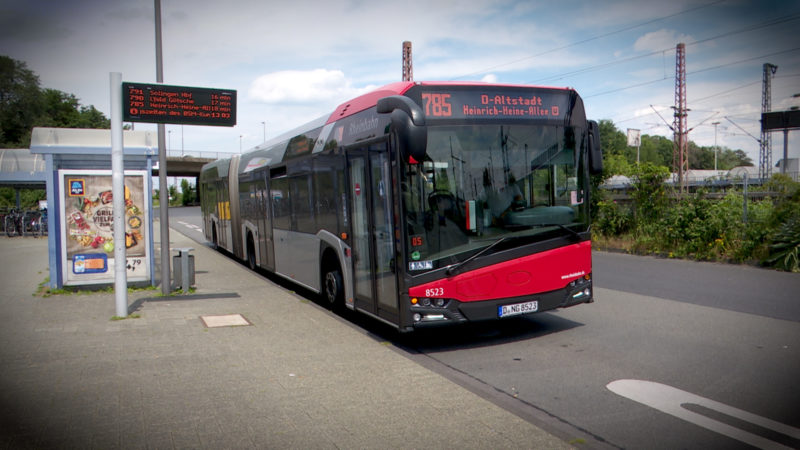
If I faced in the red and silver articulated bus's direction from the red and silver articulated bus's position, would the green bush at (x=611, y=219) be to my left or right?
on my left

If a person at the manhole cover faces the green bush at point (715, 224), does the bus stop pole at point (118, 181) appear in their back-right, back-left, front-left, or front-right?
back-left

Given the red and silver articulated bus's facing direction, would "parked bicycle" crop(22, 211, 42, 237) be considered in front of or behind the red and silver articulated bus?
behind

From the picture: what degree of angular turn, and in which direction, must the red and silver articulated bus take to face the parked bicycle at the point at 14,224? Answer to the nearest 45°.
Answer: approximately 180°

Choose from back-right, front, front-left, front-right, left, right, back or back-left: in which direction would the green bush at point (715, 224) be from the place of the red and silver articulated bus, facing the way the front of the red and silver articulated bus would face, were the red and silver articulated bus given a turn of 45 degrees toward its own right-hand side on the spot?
back-left

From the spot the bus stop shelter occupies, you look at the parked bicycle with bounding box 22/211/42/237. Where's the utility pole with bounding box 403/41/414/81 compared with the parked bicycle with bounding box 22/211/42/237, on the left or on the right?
right

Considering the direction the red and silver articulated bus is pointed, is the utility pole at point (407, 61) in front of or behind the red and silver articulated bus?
behind

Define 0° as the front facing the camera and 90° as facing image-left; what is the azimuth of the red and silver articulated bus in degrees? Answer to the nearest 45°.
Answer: approximately 315°
